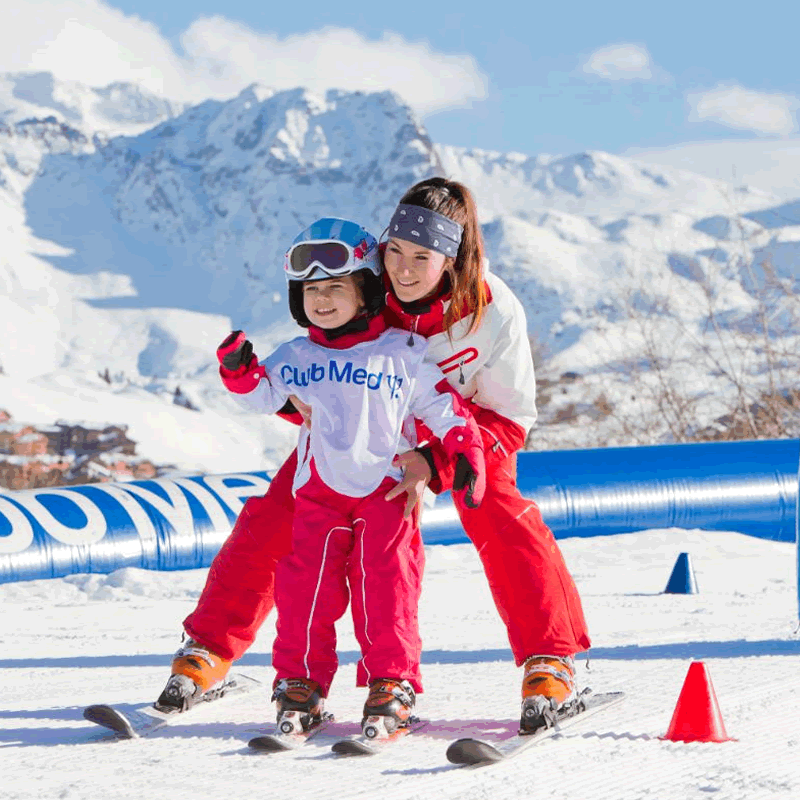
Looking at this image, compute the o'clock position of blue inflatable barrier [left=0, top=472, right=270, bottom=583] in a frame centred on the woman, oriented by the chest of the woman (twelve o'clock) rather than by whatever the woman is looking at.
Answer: The blue inflatable barrier is roughly at 4 o'clock from the woman.

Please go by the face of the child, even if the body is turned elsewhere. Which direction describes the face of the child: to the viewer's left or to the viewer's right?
to the viewer's left

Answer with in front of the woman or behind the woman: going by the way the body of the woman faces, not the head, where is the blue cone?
behind

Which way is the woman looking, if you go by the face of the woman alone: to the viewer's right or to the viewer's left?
to the viewer's left

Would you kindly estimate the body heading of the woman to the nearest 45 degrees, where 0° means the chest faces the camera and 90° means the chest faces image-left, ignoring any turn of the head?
approximately 45°

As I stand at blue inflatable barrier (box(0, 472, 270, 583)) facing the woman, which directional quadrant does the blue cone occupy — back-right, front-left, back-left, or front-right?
front-left

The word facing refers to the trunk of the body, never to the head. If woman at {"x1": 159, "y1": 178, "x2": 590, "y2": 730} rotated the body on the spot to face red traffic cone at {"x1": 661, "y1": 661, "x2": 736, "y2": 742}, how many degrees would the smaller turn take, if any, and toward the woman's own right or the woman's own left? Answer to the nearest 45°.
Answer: approximately 90° to the woman's own left

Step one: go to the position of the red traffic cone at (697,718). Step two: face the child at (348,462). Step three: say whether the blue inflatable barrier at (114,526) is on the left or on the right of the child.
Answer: right
